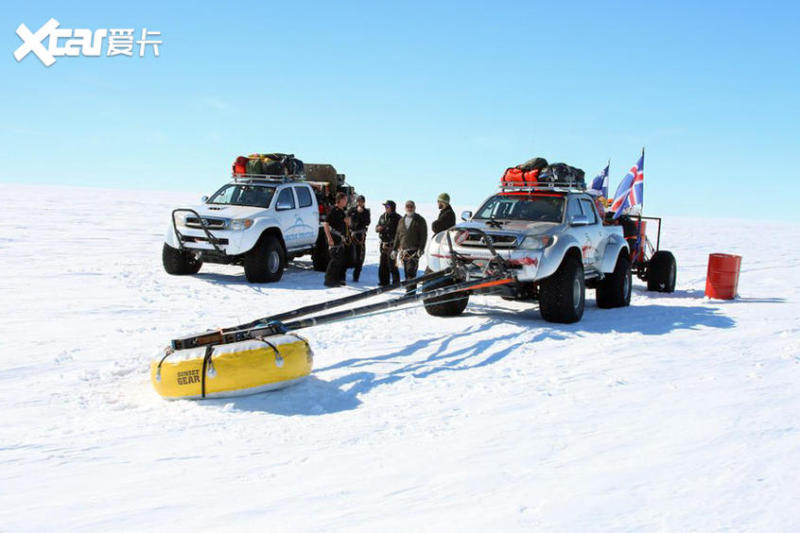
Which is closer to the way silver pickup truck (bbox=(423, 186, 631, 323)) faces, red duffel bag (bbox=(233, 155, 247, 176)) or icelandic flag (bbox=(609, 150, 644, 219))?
the red duffel bag

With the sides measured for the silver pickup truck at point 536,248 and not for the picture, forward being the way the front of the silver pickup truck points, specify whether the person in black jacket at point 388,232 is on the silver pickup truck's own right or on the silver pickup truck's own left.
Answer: on the silver pickup truck's own right

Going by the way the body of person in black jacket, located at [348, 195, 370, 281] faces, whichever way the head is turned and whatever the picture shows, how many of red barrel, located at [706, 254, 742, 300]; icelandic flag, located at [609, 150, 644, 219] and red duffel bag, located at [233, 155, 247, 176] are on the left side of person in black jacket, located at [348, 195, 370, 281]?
2

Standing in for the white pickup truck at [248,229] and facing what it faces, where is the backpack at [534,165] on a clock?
The backpack is roughly at 9 o'clock from the white pickup truck.

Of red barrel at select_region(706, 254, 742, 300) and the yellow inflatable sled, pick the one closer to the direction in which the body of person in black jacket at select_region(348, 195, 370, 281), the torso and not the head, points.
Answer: the yellow inflatable sled

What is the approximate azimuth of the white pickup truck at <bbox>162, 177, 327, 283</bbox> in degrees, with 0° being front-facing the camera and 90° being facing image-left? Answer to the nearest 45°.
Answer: approximately 45°

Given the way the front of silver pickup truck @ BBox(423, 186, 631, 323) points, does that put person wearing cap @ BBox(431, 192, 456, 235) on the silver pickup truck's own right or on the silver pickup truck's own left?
on the silver pickup truck's own right

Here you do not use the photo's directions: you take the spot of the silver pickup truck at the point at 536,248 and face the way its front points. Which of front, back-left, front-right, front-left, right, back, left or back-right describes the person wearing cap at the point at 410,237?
right

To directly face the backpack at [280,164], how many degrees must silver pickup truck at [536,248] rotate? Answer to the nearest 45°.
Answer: approximately 90° to its right

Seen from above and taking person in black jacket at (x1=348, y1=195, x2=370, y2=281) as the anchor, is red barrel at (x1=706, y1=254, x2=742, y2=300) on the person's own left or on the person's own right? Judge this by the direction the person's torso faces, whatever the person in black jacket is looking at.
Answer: on the person's own left

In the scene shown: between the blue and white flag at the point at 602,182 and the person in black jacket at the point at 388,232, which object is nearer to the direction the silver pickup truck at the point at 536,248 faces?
the person in black jacket

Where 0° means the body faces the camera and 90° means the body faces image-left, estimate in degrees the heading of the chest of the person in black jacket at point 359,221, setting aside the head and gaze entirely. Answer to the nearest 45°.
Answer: approximately 0°

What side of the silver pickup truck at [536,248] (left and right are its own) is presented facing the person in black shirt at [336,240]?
right
